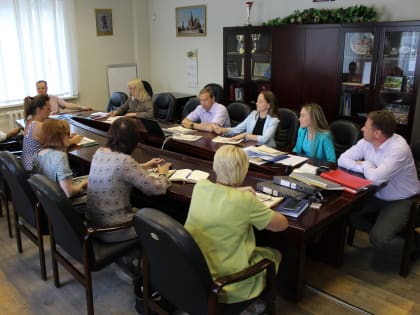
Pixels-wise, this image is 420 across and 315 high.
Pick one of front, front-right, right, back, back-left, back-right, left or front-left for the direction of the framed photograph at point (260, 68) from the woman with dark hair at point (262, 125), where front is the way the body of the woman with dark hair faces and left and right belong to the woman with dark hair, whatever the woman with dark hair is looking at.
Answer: back-right

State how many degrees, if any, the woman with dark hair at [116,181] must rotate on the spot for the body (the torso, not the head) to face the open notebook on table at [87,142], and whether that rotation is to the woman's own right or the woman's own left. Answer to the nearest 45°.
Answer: approximately 45° to the woman's own left

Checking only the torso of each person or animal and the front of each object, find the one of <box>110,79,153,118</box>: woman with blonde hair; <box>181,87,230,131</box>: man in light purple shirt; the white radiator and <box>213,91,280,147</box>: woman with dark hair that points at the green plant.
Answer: the white radiator

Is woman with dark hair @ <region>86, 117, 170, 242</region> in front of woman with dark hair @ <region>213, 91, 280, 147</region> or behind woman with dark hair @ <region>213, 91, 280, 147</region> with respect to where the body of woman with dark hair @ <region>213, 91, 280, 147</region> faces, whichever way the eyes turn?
in front

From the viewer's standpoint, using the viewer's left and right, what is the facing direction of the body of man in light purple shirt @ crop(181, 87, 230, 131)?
facing the viewer and to the left of the viewer

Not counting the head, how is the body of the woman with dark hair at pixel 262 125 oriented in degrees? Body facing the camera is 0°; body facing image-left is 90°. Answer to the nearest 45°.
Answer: approximately 45°

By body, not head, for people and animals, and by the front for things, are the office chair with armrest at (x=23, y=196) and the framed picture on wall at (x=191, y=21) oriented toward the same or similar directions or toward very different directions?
very different directions

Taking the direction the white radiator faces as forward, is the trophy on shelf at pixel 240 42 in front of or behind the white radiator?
in front

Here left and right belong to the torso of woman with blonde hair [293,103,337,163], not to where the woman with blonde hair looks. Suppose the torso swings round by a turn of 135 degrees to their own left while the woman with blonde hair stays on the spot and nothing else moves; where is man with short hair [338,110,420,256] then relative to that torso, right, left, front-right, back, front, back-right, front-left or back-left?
front-right

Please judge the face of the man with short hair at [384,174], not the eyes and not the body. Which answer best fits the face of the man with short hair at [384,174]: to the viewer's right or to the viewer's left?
to the viewer's left

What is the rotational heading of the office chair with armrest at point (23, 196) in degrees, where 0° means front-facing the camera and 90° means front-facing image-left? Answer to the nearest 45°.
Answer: approximately 225°

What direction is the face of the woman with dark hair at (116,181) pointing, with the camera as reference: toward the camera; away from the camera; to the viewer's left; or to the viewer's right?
away from the camera

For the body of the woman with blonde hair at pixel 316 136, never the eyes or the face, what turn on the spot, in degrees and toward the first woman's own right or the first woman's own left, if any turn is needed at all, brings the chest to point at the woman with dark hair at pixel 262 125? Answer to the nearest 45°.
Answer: approximately 90° to the first woman's own right

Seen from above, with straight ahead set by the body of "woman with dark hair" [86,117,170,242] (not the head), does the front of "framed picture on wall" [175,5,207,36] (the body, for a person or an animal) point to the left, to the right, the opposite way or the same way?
the opposite way

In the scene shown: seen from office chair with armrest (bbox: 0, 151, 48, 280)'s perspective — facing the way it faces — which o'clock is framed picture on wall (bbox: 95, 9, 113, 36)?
The framed picture on wall is roughly at 11 o'clock from the office chair with armrest.
